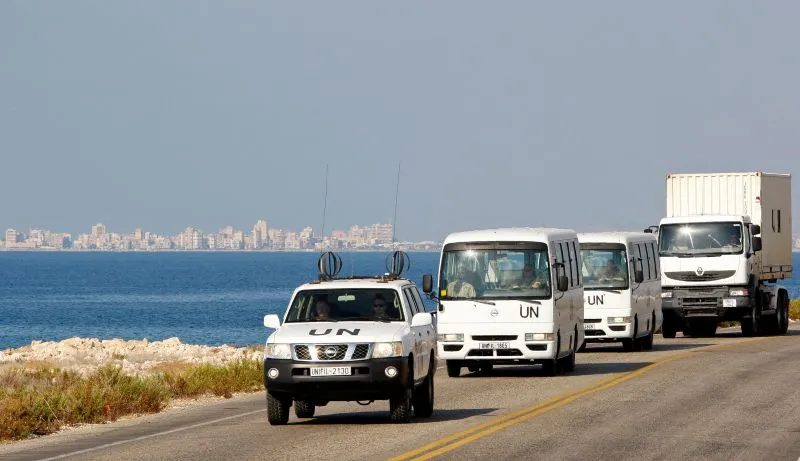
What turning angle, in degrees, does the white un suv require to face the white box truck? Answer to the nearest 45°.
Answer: approximately 135° to its left

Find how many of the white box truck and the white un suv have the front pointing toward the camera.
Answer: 2

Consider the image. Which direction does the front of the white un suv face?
toward the camera

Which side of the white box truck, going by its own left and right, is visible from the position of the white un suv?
front

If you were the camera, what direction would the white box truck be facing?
facing the viewer
